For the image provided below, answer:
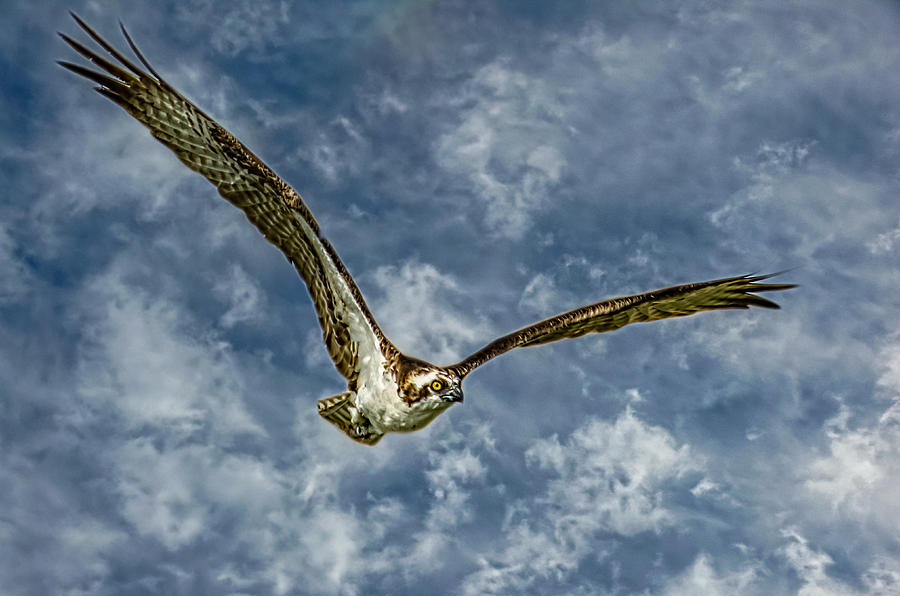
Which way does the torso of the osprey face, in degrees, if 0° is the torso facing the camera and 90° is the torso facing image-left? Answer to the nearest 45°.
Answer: approximately 315°
